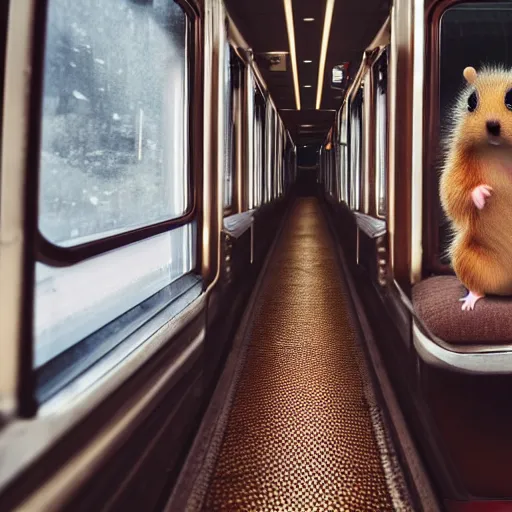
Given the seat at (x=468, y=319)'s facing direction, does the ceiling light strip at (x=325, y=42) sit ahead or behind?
behind

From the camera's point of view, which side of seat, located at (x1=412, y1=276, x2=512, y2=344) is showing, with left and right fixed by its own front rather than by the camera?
front

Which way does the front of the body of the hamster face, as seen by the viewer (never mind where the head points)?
toward the camera

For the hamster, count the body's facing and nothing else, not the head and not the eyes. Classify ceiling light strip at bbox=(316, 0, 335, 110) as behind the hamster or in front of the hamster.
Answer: behind
